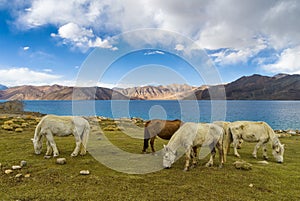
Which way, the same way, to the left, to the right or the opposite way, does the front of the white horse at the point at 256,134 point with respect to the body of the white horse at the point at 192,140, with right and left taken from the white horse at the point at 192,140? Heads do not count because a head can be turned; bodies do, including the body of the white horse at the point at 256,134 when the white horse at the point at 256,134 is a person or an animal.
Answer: the opposite way

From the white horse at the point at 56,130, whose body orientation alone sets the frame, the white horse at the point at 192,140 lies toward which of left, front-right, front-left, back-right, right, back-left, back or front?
back-left

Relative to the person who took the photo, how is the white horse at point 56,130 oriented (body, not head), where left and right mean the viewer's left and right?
facing to the left of the viewer

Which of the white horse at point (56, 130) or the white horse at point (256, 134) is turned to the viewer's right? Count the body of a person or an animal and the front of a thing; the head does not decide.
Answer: the white horse at point (256, 134)

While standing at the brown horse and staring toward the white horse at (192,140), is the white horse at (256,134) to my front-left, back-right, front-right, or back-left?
front-left

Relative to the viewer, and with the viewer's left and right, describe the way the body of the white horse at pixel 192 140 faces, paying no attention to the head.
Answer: facing to the left of the viewer

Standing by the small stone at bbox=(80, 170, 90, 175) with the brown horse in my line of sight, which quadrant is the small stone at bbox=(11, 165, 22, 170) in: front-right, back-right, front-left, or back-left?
back-left

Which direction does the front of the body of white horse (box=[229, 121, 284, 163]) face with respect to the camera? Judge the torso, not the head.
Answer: to the viewer's right

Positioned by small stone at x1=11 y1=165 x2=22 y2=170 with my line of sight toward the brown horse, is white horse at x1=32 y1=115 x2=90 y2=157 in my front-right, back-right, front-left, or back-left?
front-left

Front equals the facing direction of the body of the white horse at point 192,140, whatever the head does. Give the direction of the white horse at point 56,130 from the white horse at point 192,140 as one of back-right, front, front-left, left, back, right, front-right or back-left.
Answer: front
